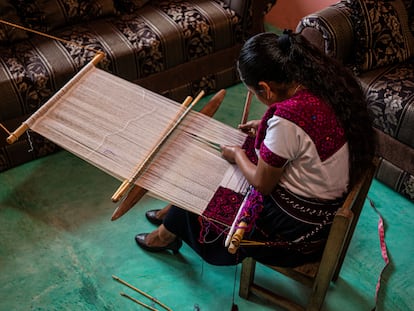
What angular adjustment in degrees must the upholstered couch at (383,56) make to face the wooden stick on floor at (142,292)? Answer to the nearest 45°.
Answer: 0° — it already faces it

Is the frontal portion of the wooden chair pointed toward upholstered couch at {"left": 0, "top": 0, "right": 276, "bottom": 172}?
yes

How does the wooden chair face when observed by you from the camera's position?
facing away from the viewer and to the left of the viewer

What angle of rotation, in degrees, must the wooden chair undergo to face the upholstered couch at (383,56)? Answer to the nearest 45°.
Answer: approximately 45° to its right

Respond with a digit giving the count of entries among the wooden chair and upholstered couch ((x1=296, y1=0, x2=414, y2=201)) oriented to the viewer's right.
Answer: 0

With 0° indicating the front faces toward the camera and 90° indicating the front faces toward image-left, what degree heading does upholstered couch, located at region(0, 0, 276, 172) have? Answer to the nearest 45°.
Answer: approximately 315°

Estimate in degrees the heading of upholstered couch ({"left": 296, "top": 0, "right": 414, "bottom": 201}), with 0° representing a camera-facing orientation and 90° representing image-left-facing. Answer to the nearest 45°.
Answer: approximately 45°

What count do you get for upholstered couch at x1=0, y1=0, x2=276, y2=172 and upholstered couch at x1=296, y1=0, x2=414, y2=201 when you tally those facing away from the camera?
0

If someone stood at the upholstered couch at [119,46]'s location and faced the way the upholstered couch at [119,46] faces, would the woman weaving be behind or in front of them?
in front

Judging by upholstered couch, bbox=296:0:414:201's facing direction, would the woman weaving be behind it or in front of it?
in front
